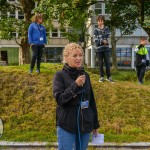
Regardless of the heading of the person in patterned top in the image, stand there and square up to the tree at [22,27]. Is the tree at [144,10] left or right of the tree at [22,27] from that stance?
right

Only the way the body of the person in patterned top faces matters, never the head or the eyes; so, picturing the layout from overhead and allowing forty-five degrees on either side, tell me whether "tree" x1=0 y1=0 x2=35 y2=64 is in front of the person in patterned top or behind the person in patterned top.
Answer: behind

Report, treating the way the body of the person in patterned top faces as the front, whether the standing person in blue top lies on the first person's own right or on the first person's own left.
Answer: on the first person's own right

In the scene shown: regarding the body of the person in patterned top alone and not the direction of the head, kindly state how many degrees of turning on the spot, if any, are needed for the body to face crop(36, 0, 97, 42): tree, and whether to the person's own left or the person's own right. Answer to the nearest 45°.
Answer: approximately 180°

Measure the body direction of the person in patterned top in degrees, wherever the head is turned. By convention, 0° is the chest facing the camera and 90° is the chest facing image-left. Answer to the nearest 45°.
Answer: approximately 0°

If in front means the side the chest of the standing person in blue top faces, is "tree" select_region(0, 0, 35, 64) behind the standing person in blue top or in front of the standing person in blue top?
behind

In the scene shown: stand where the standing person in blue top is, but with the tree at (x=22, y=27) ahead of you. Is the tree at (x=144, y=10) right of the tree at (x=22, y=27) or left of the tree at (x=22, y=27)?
right

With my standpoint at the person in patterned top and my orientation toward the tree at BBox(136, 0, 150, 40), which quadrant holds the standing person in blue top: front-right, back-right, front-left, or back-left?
back-left

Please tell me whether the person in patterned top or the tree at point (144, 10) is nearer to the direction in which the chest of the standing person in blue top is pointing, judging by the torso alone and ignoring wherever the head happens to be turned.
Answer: the person in patterned top

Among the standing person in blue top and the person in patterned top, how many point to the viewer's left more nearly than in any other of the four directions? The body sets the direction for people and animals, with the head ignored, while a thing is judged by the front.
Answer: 0
